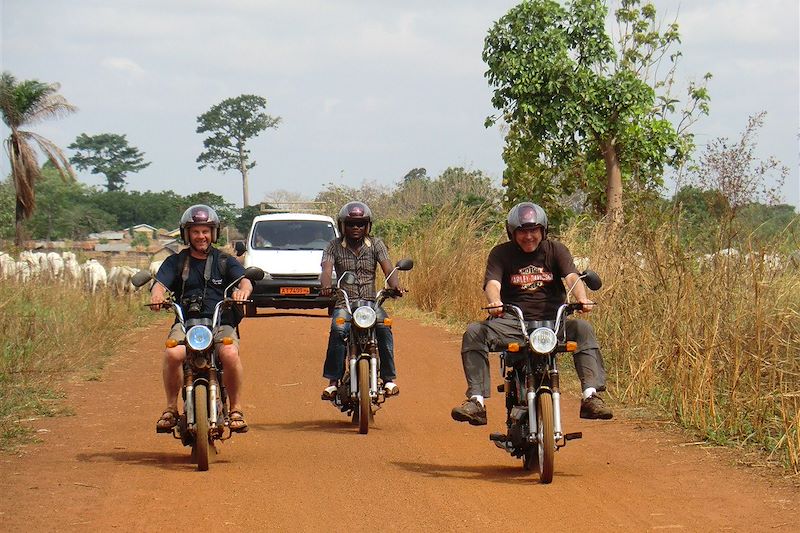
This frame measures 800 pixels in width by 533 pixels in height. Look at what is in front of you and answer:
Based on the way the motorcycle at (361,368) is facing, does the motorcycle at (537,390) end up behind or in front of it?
in front

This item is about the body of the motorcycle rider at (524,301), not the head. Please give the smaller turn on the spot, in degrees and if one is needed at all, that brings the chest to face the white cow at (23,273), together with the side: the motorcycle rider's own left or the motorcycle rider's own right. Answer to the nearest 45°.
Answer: approximately 135° to the motorcycle rider's own right

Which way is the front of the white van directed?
toward the camera

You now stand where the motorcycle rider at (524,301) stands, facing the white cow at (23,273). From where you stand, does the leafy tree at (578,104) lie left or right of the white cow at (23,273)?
right

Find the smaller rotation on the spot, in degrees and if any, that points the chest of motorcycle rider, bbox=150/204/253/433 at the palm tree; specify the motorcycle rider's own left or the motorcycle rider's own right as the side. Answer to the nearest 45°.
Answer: approximately 180°

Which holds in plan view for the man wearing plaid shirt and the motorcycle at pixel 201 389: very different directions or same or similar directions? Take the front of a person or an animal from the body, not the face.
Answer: same or similar directions

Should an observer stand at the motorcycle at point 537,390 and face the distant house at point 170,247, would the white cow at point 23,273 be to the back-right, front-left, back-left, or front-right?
front-left

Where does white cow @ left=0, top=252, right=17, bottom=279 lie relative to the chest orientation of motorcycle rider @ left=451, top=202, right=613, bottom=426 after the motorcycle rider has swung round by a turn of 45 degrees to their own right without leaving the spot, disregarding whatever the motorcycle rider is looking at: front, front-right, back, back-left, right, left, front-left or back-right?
right

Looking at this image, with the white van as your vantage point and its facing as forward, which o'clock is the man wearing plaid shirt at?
The man wearing plaid shirt is roughly at 12 o'clock from the white van.

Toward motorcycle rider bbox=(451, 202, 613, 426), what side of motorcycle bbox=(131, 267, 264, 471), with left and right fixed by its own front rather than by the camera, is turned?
left
